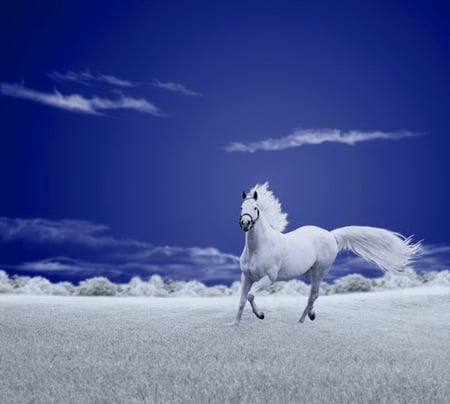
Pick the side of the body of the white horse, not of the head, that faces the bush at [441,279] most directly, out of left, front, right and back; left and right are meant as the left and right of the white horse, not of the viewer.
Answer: back

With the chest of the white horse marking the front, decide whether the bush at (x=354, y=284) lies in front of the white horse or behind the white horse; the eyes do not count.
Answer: behind

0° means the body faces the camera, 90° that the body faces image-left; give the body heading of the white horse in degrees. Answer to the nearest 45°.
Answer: approximately 45°

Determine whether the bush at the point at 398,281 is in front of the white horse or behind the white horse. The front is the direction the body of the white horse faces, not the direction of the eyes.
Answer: behind

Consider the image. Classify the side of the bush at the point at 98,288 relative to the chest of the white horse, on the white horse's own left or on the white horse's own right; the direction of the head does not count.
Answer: on the white horse's own right

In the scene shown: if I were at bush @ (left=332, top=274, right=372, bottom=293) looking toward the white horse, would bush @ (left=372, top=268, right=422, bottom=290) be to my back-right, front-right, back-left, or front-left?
back-left

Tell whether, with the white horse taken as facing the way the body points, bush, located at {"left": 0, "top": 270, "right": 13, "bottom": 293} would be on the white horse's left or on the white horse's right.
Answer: on the white horse's right
